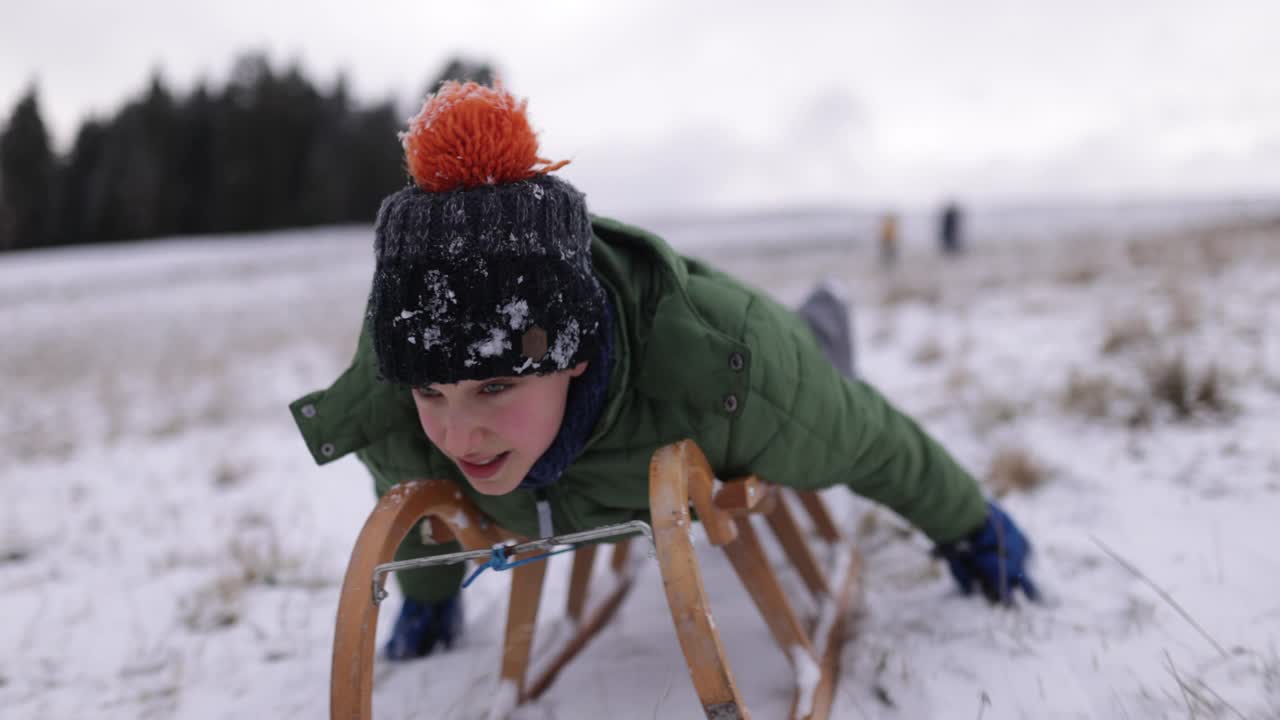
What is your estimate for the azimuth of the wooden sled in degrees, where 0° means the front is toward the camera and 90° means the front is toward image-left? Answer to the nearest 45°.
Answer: approximately 45°

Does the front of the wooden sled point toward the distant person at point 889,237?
no

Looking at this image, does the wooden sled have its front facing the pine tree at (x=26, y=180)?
no

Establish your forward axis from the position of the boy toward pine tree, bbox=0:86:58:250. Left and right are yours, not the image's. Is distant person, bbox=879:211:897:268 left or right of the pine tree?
right

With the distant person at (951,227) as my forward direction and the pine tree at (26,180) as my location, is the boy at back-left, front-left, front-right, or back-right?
front-right

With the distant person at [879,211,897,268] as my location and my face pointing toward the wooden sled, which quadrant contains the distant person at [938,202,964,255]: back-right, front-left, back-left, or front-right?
back-left

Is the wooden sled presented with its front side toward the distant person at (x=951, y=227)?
no

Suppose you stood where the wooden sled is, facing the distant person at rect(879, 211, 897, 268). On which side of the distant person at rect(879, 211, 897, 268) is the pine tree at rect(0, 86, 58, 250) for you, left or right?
left
